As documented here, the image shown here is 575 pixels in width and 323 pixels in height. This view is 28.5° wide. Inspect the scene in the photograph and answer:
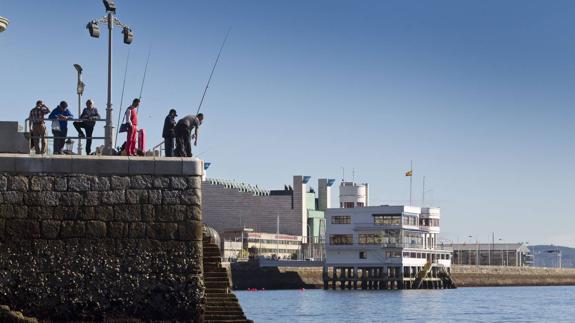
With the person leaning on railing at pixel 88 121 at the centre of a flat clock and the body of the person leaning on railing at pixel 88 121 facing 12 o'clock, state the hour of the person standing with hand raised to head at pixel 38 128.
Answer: the person standing with hand raised to head at pixel 38 128 is roughly at 2 o'clock from the person leaning on railing at pixel 88 121.

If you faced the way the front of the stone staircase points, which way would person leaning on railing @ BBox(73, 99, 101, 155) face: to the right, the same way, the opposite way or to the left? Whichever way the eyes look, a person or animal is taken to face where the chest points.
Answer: the same way

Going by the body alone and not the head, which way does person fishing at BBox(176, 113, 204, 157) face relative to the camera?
to the viewer's right

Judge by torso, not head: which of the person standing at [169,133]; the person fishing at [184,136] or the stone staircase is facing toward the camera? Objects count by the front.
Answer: the stone staircase

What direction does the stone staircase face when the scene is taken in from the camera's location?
facing the viewer

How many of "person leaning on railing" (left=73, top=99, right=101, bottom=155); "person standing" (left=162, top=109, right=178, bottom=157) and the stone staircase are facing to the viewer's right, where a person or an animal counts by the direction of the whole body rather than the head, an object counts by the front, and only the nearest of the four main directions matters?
1

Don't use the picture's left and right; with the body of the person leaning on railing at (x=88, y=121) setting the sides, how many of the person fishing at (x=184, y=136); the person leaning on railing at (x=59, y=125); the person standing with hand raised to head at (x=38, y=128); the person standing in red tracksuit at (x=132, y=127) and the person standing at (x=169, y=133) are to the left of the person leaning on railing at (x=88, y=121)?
3

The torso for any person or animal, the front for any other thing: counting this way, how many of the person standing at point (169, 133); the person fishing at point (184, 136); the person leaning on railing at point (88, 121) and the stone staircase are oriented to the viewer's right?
2

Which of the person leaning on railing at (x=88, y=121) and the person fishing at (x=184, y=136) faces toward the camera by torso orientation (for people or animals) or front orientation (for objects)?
the person leaning on railing at (x=88, y=121)

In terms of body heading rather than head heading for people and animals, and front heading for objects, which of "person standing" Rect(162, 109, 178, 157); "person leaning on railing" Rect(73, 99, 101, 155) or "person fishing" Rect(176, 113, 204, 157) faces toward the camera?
"person leaning on railing" Rect(73, 99, 101, 155)

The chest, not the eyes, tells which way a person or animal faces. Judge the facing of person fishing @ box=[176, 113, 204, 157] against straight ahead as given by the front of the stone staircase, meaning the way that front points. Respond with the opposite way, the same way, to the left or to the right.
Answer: to the left

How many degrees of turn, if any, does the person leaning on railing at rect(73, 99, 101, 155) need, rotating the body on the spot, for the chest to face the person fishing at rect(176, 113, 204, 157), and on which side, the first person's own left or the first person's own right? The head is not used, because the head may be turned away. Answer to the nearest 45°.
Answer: approximately 90° to the first person's own left

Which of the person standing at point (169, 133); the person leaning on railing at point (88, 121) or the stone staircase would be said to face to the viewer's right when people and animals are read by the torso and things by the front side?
the person standing at point (169, 133)

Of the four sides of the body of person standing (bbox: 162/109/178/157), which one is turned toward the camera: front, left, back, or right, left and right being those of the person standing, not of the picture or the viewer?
right

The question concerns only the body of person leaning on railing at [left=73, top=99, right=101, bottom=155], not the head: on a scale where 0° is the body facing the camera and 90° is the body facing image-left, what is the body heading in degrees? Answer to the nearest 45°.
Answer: approximately 0°
